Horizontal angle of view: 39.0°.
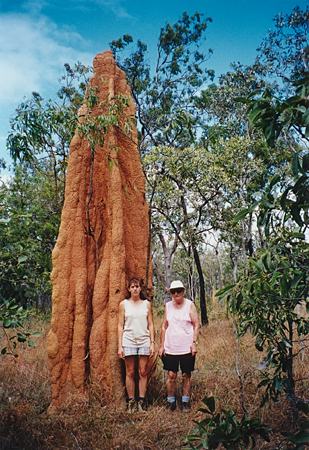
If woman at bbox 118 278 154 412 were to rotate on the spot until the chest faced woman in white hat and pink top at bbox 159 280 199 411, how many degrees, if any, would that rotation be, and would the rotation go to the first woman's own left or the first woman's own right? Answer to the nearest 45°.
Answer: approximately 90° to the first woman's own left

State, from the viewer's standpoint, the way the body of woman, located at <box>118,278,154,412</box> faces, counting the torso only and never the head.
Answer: toward the camera

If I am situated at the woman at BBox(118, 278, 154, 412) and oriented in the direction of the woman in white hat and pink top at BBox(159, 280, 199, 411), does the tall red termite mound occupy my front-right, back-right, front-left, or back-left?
back-left

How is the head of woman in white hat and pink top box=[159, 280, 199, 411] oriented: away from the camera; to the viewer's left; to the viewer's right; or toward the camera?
toward the camera

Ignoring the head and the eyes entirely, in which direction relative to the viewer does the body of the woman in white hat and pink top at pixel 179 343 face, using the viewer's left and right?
facing the viewer

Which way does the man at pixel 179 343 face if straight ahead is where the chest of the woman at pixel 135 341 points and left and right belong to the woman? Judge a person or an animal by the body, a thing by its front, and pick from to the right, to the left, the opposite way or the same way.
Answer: the same way

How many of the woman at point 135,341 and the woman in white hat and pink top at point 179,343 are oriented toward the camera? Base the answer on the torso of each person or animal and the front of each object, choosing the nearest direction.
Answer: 2
